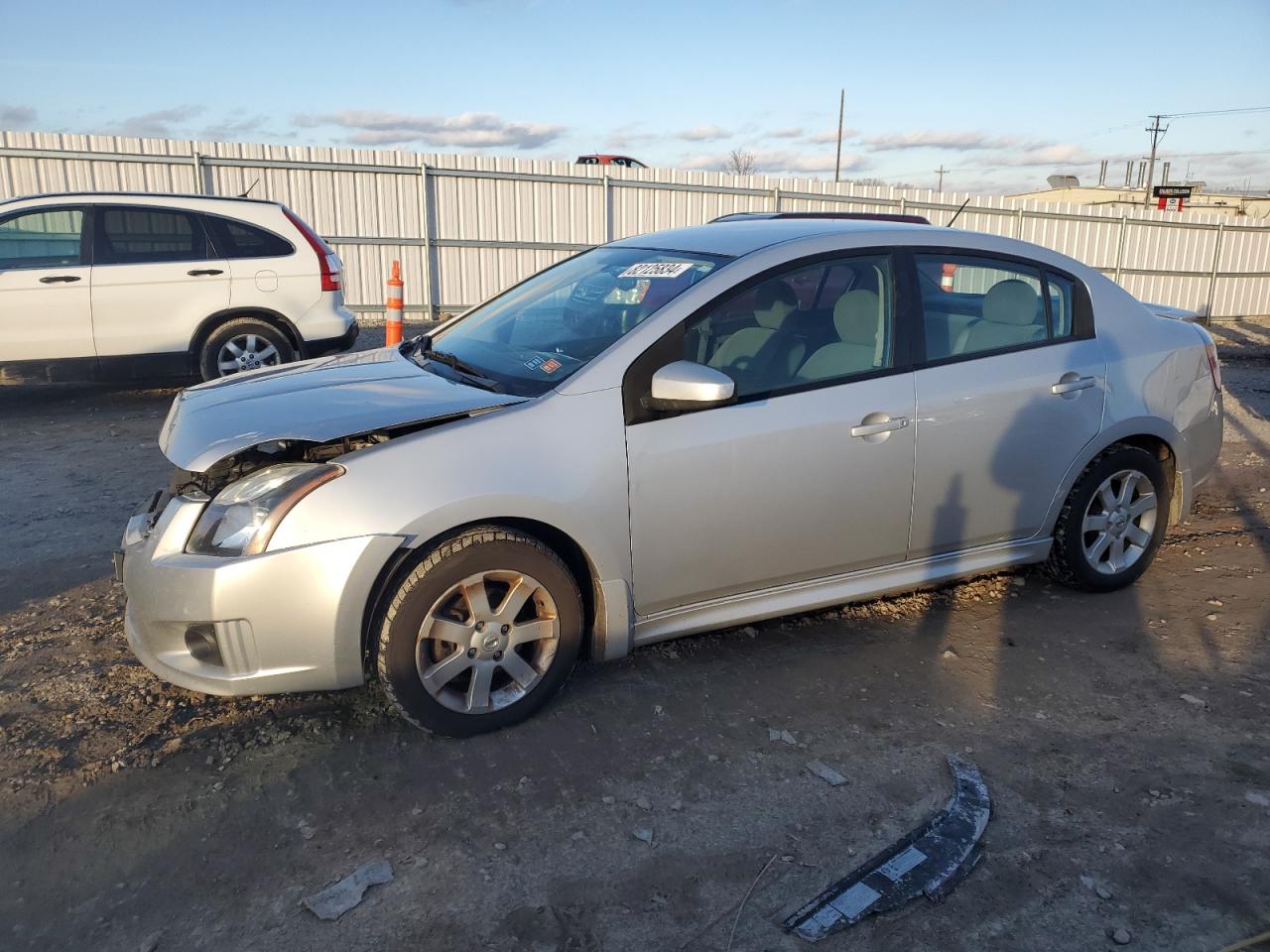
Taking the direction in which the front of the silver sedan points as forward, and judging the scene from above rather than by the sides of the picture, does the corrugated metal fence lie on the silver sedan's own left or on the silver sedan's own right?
on the silver sedan's own right

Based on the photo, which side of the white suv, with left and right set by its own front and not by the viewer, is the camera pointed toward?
left

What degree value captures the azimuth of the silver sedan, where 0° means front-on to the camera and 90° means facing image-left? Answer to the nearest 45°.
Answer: approximately 45°

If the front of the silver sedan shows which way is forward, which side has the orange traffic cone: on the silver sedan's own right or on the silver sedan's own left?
on the silver sedan's own right

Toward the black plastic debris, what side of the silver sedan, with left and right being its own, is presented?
left

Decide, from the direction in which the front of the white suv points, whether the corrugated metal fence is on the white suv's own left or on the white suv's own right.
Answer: on the white suv's own right

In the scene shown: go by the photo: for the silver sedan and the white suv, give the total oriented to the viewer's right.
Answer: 0

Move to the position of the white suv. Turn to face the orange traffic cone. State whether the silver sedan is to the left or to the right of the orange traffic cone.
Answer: right

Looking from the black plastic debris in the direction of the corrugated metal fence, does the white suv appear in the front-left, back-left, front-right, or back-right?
front-left

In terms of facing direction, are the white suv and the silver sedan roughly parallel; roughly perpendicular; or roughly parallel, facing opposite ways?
roughly parallel

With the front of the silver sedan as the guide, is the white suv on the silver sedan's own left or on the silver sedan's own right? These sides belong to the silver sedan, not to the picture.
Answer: on the silver sedan's own right
